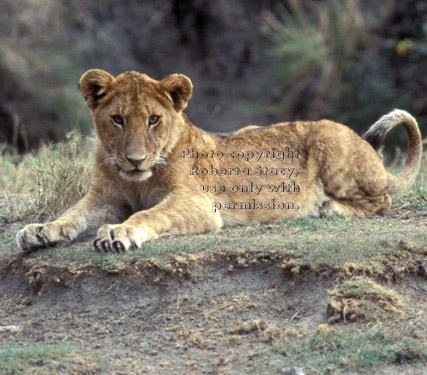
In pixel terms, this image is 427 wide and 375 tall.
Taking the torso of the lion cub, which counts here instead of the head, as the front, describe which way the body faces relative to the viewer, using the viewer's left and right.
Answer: facing the viewer and to the left of the viewer
